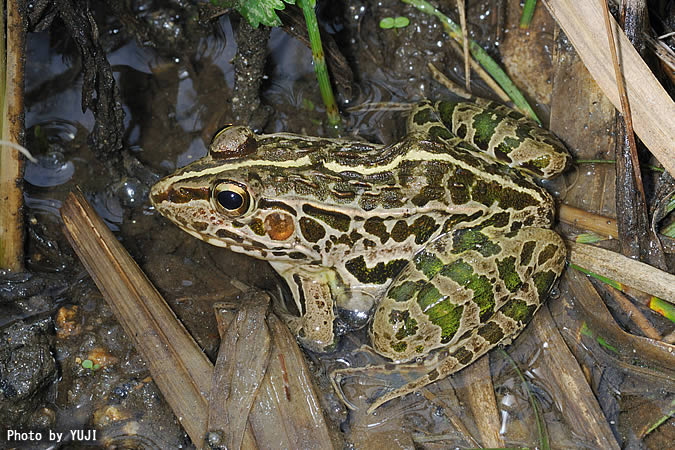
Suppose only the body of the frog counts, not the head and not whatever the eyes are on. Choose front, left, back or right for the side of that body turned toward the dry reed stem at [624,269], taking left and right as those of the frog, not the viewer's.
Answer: back

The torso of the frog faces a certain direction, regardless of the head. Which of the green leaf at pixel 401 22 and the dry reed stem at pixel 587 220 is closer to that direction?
the green leaf

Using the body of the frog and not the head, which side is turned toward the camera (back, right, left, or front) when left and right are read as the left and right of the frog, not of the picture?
left

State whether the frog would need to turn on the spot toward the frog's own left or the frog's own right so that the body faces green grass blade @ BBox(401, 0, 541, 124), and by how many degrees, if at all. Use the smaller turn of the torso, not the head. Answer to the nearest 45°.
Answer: approximately 90° to the frog's own right

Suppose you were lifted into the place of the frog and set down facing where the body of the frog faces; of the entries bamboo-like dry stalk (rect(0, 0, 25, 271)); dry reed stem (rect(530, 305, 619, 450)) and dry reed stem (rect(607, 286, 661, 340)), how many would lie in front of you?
1

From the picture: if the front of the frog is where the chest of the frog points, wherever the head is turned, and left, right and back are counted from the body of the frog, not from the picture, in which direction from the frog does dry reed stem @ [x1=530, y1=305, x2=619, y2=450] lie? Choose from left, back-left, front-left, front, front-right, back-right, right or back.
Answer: back

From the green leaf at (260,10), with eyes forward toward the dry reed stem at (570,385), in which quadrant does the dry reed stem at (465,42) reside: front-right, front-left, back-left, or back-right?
front-left

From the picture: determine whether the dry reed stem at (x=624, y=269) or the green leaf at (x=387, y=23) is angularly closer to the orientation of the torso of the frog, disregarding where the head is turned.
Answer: the green leaf

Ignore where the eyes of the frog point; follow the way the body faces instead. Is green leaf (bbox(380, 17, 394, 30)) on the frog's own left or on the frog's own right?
on the frog's own right

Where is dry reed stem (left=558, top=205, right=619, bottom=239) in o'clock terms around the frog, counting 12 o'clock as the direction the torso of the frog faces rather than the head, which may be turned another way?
The dry reed stem is roughly at 5 o'clock from the frog.

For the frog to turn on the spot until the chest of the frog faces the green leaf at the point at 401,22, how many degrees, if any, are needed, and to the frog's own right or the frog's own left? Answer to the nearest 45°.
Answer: approximately 90° to the frog's own right

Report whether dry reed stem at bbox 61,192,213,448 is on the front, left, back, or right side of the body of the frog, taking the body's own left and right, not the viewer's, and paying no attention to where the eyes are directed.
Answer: front

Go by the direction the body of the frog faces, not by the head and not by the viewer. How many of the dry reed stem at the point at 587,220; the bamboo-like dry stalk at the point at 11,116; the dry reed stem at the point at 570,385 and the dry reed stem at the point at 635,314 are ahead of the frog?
1

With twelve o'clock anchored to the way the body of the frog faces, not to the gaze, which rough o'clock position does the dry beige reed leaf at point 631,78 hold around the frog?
The dry beige reed leaf is roughly at 5 o'clock from the frog.

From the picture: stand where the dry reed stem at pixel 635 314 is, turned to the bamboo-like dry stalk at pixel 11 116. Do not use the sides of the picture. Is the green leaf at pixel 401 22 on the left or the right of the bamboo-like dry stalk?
right
